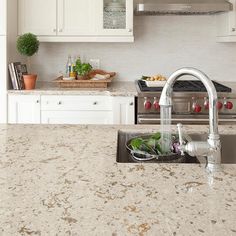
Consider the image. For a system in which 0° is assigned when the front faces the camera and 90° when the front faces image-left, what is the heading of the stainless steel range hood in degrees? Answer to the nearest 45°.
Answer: approximately 0°

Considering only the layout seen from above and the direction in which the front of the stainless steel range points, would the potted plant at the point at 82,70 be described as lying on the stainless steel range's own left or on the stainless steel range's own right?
on the stainless steel range's own right

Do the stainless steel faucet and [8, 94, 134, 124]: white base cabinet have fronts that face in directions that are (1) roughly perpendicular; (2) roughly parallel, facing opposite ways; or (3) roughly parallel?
roughly perpendicular

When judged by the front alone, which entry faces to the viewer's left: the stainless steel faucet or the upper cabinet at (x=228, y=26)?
the stainless steel faucet

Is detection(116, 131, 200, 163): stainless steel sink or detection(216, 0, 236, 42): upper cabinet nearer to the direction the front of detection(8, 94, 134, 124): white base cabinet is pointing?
the stainless steel sink

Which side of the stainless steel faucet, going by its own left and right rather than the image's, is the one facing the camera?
left
